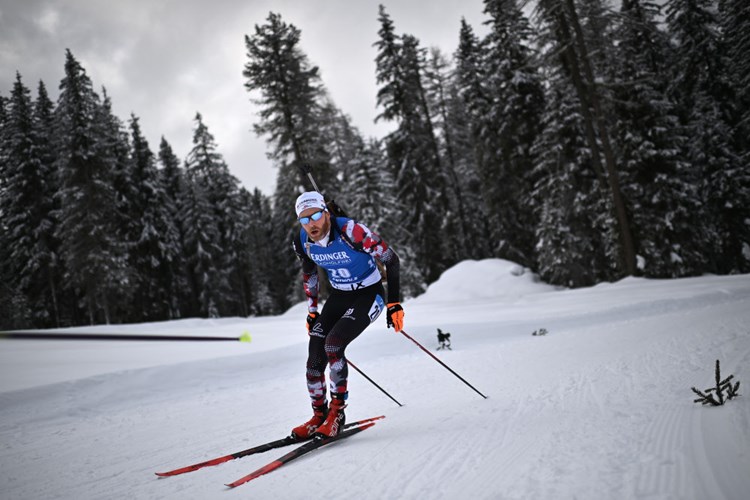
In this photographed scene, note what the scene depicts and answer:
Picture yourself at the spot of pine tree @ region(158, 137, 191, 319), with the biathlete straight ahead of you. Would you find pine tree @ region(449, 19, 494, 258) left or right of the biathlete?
left

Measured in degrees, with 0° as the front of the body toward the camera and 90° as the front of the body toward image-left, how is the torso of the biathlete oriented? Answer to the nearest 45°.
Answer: approximately 45°

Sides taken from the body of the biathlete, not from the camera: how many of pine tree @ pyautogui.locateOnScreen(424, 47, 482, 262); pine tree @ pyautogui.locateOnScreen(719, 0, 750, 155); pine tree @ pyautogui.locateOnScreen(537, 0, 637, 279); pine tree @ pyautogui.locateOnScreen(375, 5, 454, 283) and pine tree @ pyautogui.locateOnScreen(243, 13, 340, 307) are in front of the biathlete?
0

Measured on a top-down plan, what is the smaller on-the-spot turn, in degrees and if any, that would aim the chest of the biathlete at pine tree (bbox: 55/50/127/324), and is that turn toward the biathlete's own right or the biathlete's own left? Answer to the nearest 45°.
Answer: approximately 90° to the biathlete's own right

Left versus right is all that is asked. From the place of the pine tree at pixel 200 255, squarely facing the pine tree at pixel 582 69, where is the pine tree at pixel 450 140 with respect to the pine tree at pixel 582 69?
left

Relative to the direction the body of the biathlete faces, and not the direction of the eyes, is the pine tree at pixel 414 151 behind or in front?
behind

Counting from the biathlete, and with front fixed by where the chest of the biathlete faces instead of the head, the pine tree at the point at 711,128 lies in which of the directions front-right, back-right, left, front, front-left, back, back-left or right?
back

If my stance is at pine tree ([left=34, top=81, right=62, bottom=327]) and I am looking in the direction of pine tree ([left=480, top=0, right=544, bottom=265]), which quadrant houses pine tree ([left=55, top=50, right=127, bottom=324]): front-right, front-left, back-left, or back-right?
front-right

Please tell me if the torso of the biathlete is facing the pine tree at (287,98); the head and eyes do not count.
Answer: no

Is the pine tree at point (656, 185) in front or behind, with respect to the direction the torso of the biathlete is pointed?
behind

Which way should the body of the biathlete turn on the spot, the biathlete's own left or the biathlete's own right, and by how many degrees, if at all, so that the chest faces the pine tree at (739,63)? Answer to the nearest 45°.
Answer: approximately 180°

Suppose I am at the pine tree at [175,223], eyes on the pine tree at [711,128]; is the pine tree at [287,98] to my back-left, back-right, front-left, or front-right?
front-right

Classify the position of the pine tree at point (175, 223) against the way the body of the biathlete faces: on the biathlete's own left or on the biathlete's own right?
on the biathlete's own right

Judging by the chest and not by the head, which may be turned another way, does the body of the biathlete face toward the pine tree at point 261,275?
no

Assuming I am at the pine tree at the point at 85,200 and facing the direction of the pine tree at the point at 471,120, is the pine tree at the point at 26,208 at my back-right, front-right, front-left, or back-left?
back-left
